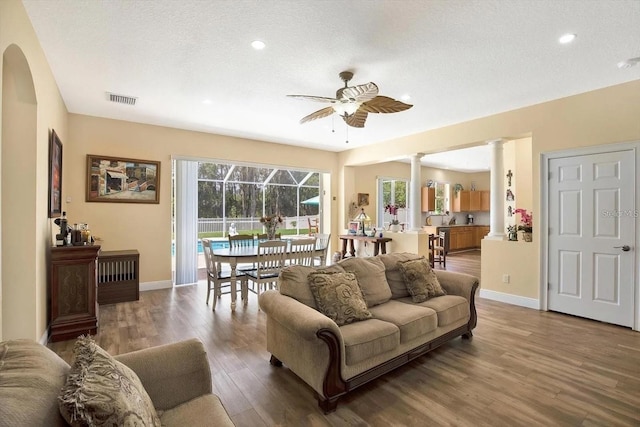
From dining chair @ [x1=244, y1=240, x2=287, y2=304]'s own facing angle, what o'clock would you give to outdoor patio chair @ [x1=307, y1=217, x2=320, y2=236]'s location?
outdoor patio chair @ [x1=307, y1=217, x2=320, y2=236] is roughly at 2 o'clock from dining chair @ [x1=244, y1=240, x2=287, y2=304].

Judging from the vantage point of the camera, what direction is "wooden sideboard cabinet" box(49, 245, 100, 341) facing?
facing to the right of the viewer

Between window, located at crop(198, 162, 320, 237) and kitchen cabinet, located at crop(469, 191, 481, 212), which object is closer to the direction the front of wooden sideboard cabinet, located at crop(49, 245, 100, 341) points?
the kitchen cabinet

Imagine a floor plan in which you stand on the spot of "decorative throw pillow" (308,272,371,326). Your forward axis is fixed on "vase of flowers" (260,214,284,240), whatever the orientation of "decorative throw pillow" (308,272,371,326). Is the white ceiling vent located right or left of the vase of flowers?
left

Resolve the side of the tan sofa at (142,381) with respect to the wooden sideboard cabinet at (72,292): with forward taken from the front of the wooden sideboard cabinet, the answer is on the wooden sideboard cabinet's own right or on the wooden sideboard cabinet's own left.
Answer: on the wooden sideboard cabinet's own right

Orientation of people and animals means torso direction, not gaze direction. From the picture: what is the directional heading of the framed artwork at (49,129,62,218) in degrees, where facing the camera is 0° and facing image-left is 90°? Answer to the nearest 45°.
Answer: approximately 270°

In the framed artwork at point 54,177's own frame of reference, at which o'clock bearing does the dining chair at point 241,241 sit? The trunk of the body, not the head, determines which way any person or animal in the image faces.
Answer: The dining chair is roughly at 12 o'clock from the framed artwork.

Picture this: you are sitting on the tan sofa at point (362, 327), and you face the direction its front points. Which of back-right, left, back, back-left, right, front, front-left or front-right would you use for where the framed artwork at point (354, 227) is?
back-left
